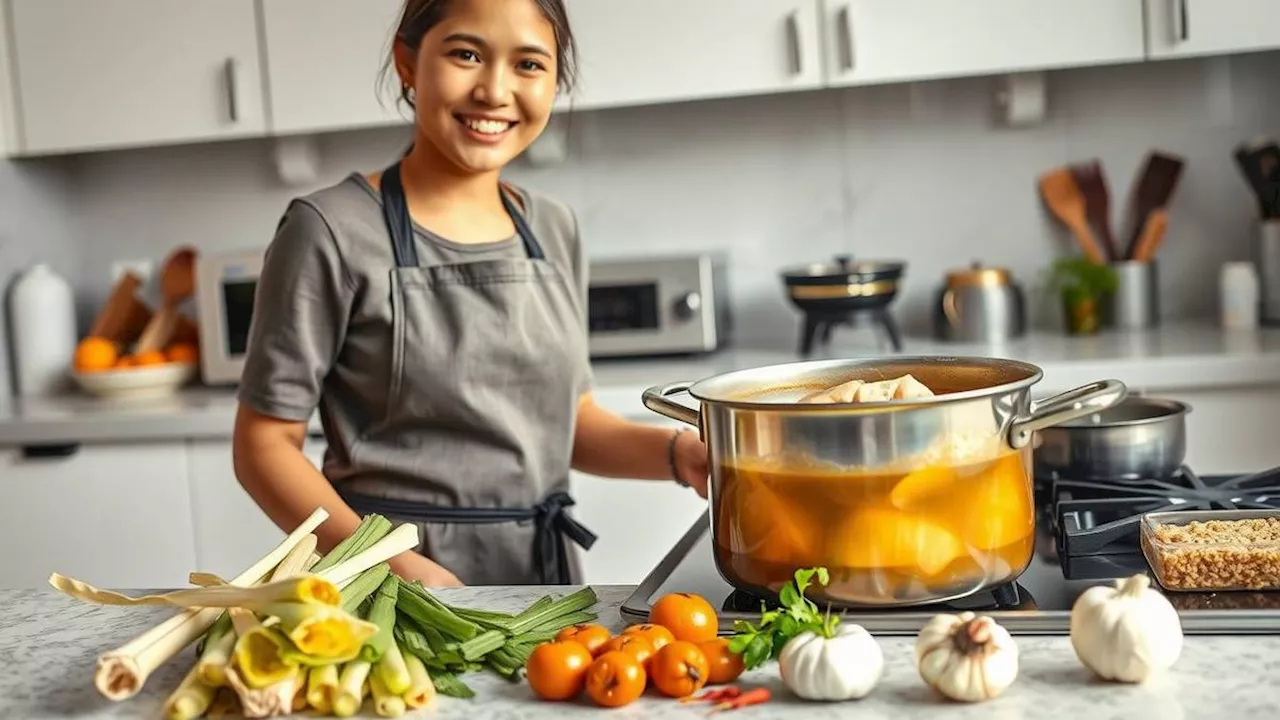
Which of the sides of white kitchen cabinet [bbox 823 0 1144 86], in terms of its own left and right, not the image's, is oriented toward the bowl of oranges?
right

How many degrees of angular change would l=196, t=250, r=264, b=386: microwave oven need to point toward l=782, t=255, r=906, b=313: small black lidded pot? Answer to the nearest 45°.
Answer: approximately 45° to its left

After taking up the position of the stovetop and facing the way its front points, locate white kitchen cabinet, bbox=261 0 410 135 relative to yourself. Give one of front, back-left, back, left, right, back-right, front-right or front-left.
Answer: back-right

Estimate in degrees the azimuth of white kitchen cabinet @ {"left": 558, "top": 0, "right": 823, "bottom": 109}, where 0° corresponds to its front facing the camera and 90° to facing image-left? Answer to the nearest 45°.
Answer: approximately 0°

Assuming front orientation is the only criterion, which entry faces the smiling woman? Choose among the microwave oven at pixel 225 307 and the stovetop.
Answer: the microwave oven

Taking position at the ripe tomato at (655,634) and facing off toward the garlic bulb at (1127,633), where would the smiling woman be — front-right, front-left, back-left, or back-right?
back-left

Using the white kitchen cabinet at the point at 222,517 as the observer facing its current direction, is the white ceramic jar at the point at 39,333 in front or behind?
behind

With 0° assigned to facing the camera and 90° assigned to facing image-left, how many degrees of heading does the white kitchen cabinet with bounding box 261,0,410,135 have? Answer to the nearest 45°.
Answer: approximately 0°
